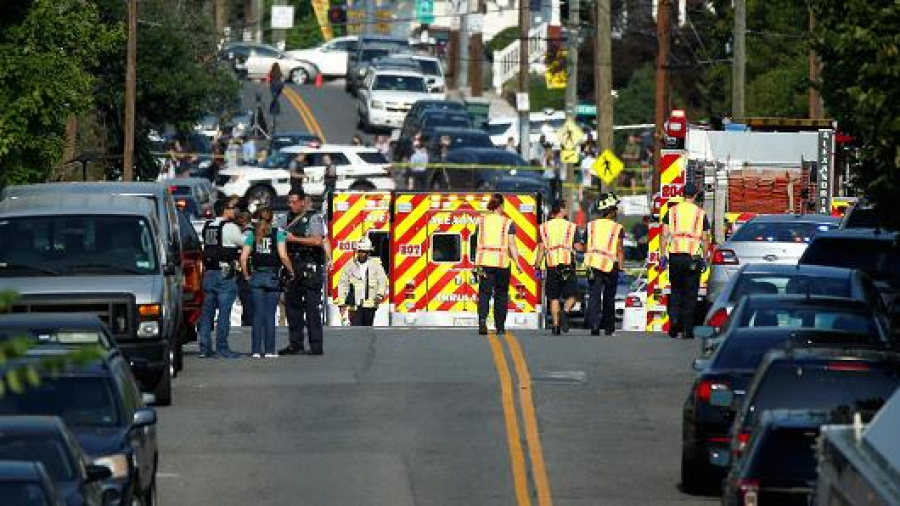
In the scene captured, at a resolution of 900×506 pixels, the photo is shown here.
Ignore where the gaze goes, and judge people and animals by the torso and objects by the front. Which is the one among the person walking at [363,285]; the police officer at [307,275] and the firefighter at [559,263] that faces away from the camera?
the firefighter

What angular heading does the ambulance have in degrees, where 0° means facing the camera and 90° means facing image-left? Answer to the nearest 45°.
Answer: approximately 180°

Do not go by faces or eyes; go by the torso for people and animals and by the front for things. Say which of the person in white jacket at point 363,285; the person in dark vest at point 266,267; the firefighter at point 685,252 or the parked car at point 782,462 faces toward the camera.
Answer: the person in white jacket at point 363,285

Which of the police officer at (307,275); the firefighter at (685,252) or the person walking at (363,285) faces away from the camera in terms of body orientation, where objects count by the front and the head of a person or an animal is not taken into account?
the firefighter

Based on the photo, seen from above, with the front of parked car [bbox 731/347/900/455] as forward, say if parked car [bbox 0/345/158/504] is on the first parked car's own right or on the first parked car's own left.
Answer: on the first parked car's own left

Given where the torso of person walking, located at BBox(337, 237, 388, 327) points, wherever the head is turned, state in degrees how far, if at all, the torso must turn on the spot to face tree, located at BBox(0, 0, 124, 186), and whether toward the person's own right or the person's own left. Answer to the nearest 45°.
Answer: approximately 45° to the person's own right

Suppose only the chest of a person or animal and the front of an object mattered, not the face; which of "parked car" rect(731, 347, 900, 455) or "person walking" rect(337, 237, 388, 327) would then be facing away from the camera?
the parked car

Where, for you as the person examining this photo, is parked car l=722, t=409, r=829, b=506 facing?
facing away from the viewer

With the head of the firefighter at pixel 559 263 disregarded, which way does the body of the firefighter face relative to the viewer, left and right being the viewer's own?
facing away from the viewer

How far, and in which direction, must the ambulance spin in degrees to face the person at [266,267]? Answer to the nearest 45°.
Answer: approximately 180°

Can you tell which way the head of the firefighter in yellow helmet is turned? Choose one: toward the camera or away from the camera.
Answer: away from the camera

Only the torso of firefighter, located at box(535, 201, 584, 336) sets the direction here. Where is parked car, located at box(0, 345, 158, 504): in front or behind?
behind

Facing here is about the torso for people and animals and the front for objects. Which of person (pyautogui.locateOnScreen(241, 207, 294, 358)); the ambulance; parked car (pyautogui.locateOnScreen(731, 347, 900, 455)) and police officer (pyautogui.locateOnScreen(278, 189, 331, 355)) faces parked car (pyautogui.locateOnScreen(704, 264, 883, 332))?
parked car (pyautogui.locateOnScreen(731, 347, 900, 455))

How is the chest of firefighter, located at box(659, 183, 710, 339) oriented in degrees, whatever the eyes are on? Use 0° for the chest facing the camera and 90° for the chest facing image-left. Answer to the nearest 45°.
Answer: approximately 180°

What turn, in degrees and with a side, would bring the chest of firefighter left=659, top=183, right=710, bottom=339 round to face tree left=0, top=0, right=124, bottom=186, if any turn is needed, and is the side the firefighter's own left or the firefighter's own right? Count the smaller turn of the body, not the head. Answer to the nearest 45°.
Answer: approximately 135° to the firefighter's own left

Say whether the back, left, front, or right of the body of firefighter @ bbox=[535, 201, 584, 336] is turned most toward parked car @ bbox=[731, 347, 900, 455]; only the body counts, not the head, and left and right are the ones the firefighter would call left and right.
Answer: back

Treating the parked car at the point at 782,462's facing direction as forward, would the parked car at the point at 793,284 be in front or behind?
in front

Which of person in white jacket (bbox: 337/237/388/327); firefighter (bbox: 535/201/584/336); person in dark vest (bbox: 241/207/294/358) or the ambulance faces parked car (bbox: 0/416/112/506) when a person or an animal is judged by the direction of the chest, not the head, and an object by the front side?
person in white jacket (bbox: 337/237/388/327)
